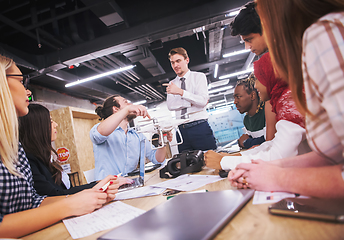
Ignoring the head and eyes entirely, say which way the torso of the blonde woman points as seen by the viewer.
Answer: to the viewer's right

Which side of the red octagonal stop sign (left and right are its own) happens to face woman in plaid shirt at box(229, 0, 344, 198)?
front

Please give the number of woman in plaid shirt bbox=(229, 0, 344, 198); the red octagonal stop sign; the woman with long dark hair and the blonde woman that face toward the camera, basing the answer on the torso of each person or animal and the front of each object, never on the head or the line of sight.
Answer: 1

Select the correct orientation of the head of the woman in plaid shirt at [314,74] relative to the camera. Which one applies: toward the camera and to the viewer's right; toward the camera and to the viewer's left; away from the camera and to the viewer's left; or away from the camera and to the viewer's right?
away from the camera and to the viewer's left

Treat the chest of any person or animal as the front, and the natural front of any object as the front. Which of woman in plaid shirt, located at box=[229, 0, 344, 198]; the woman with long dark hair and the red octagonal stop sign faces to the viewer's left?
the woman in plaid shirt

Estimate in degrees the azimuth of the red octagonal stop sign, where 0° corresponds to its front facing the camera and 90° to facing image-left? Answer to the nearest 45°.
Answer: approximately 0°

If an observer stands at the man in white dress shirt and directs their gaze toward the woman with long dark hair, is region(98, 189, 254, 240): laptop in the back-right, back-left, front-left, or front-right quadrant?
front-left

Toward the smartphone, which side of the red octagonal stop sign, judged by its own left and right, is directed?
front

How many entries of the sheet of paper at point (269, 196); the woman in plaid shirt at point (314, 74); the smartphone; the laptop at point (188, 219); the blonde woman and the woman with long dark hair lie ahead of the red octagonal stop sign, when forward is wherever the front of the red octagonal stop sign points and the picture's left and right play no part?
6

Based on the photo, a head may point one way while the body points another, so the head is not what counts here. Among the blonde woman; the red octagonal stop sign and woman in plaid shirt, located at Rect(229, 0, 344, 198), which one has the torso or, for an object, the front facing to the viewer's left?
the woman in plaid shirt

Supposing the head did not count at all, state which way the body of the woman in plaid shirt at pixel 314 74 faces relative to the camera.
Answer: to the viewer's left

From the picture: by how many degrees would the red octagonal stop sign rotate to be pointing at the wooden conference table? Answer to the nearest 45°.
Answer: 0° — it already faces it

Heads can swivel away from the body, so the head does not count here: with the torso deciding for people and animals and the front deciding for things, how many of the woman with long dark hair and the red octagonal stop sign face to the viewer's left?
0

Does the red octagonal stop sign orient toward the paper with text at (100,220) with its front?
yes

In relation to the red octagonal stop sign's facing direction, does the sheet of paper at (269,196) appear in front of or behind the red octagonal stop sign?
in front

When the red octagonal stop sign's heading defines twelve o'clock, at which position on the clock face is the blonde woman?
The blonde woman is roughly at 12 o'clock from the red octagonal stop sign.

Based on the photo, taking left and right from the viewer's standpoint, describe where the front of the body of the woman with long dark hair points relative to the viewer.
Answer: facing to the right of the viewer
